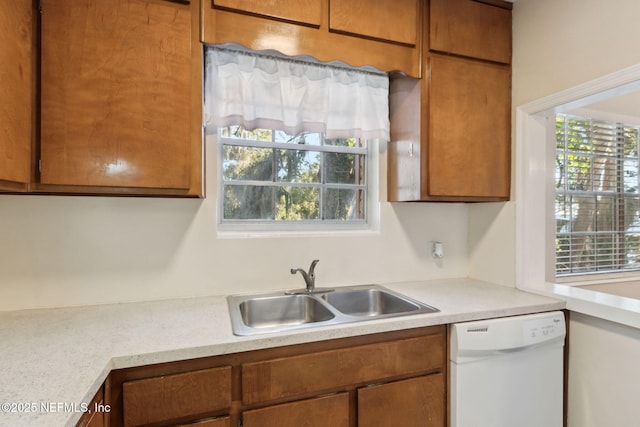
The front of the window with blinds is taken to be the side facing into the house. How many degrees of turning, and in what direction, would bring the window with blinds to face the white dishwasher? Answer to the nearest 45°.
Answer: approximately 45° to its right

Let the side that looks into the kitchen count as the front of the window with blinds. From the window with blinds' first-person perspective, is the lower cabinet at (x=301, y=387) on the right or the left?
on its right

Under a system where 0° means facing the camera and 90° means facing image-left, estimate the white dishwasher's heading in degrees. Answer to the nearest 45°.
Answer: approximately 315°

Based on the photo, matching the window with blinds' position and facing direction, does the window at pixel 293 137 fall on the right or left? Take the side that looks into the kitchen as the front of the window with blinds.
on its right

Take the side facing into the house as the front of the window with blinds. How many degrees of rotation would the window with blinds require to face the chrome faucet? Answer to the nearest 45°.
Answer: approximately 90° to its right

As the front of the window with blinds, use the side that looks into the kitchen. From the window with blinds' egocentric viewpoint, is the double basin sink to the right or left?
on its right

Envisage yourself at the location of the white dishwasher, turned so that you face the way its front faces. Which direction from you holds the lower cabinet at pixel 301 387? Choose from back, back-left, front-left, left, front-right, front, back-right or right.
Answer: right
